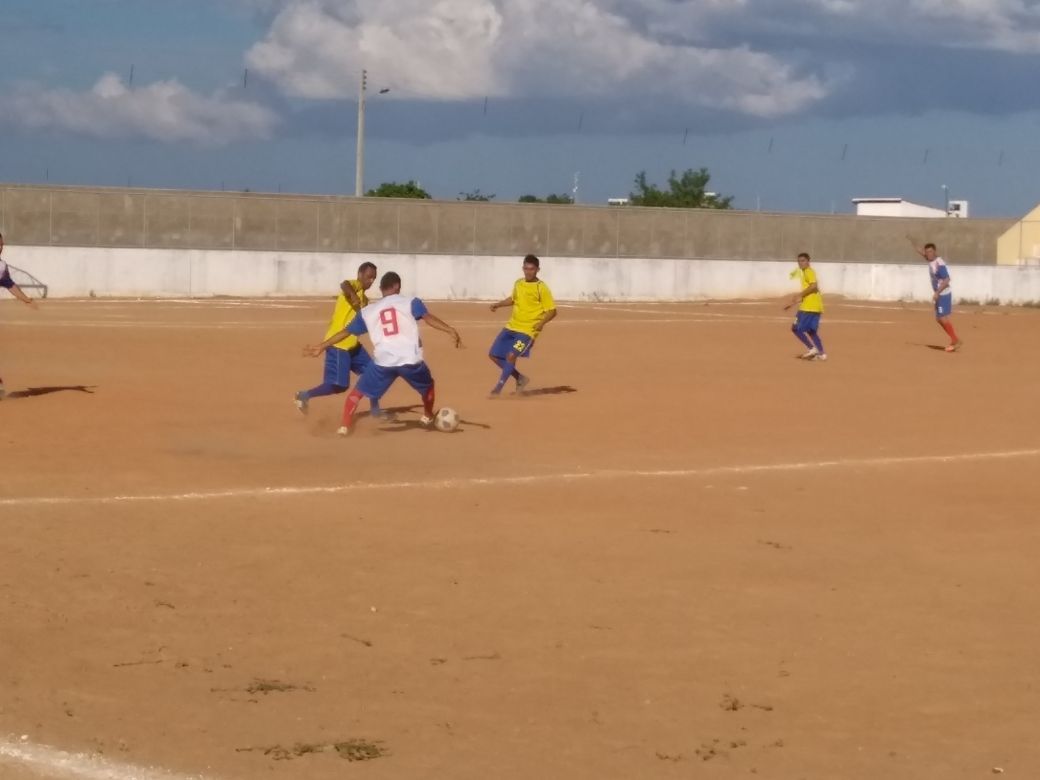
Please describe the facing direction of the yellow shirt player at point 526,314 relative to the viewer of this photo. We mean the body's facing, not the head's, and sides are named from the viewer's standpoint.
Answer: facing the viewer and to the left of the viewer

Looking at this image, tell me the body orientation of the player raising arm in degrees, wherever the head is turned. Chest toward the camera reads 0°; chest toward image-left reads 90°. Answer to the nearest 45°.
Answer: approximately 45°

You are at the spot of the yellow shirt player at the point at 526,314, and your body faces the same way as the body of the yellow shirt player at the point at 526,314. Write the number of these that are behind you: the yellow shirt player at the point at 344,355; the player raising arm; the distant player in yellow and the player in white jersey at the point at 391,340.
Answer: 2

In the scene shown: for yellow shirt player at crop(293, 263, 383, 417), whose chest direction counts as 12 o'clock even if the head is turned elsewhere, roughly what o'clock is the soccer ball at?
The soccer ball is roughly at 1 o'clock from the yellow shirt player.

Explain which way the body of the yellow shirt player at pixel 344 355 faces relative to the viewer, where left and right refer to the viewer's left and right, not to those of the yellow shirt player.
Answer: facing to the right of the viewer

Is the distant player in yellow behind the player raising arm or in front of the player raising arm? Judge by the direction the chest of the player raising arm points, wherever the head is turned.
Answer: in front

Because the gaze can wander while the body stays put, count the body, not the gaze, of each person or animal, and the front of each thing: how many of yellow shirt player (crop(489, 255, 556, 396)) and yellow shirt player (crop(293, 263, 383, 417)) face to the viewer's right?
1

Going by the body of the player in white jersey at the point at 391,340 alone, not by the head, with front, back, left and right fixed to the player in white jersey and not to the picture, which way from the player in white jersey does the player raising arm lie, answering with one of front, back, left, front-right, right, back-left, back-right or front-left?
front-right

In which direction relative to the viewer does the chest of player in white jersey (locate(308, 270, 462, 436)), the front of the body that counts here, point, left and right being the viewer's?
facing away from the viewer

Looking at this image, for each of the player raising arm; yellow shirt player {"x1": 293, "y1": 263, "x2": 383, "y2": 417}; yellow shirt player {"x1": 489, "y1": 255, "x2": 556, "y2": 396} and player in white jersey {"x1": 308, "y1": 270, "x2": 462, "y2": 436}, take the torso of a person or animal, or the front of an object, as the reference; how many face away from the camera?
1

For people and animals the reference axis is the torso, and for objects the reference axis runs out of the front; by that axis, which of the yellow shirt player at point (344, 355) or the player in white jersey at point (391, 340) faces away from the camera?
the player in white jersey

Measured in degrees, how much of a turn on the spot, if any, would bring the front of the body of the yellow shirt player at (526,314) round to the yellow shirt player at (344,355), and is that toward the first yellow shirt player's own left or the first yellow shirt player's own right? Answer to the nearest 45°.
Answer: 0° — they already face them

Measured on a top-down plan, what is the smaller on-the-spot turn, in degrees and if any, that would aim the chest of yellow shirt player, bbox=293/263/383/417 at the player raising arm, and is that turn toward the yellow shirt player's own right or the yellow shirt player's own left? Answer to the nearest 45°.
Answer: approximately 45° to the yellow shirt player's own left

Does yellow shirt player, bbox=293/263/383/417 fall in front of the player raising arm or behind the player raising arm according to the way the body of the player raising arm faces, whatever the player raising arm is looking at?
in front

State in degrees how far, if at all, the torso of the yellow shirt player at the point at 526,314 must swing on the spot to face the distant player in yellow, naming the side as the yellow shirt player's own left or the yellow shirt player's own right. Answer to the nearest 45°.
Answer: approximately 180°
